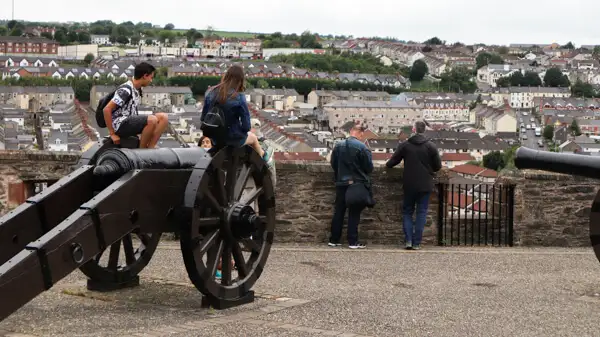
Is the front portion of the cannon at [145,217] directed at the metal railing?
yes

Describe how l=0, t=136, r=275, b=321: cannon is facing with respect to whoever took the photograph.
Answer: facing away from the viewer and to the right of the viewer

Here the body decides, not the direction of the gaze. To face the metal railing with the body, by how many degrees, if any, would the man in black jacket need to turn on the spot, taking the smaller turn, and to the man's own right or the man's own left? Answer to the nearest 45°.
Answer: approximately 45° to the man's own right

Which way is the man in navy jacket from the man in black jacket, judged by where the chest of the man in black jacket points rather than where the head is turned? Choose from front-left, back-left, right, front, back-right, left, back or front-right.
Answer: left

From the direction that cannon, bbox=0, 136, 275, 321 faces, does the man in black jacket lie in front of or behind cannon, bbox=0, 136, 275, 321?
in front

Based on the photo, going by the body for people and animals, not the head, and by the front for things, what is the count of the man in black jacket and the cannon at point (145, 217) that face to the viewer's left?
0

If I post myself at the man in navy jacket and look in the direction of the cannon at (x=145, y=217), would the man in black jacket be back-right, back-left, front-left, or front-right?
back-left

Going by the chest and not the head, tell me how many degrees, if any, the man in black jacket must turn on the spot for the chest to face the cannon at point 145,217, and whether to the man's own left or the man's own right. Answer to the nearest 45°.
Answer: approximately 135° to the man's own left

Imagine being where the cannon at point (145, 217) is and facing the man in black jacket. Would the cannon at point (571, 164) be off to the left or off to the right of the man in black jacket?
right

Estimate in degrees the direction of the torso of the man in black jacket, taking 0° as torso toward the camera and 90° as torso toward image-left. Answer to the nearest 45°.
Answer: approximately 180°
